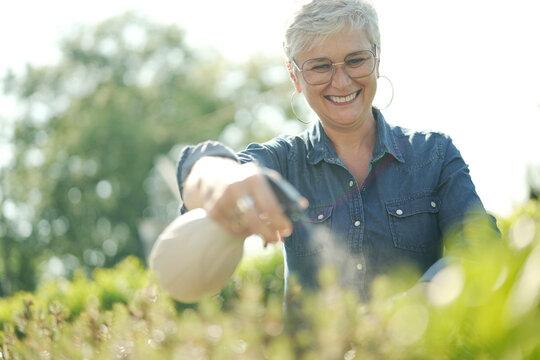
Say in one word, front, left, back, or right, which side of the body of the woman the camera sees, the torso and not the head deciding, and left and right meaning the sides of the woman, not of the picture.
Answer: front

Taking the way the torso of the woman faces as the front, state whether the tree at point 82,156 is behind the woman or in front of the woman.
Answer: behind
